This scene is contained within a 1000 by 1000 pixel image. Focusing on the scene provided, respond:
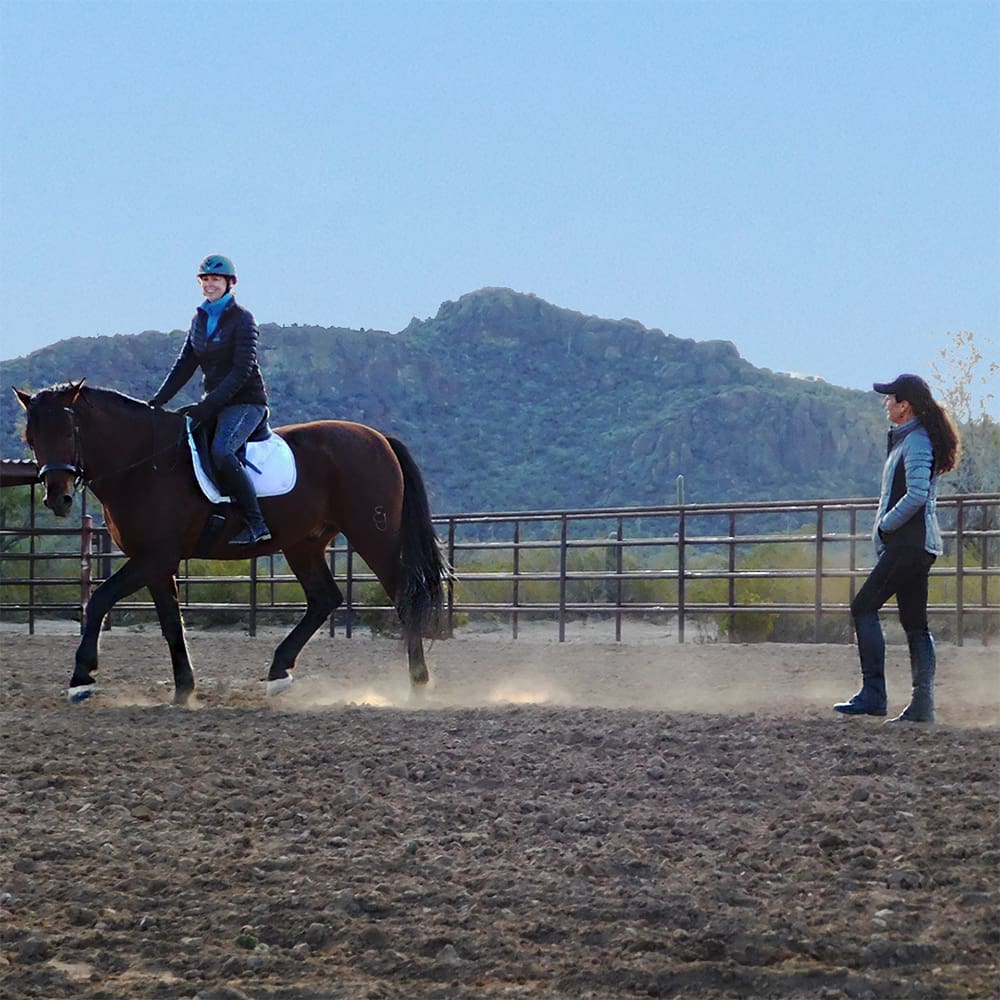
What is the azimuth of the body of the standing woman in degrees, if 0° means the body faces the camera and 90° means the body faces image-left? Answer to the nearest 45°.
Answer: approximately 90°

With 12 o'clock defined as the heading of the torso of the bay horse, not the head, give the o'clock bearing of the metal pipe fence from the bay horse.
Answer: The metal pipe fence is roughly at 4 o'clock from the bay horse.

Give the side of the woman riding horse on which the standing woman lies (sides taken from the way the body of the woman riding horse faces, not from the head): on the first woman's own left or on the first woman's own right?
on the first woman's own left

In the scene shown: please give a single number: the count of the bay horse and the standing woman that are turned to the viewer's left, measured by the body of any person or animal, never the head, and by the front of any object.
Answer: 2

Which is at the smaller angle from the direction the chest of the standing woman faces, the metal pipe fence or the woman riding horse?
the woman riding horse

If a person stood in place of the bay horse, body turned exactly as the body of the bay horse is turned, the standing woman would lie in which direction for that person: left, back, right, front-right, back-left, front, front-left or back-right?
back-left

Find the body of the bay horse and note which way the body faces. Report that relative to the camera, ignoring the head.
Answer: to the viewer's left
